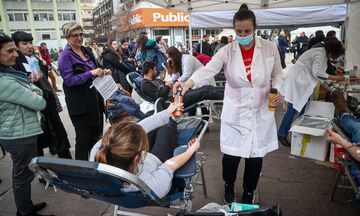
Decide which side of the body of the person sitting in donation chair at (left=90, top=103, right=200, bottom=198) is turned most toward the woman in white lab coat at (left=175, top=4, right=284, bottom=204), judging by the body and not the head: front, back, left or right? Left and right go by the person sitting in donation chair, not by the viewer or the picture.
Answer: front

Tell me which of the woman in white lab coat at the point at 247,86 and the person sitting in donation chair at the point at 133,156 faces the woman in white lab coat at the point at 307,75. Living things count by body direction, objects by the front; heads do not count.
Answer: the person sitting in donation chair

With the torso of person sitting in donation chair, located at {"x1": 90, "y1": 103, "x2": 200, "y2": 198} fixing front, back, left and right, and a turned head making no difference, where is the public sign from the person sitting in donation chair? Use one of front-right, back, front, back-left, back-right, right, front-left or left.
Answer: front-left

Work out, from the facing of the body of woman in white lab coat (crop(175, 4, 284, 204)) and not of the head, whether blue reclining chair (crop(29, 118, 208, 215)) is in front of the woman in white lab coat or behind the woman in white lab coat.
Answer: in front

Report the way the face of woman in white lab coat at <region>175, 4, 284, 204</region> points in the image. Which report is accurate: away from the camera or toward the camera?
toward the camera

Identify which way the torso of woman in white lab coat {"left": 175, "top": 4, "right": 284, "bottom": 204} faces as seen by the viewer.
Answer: toward the camera

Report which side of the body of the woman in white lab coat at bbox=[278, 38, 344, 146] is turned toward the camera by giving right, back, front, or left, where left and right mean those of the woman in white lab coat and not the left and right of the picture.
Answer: right

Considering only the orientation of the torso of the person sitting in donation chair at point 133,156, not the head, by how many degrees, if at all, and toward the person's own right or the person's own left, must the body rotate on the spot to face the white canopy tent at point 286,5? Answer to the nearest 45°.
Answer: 0° — they already face it

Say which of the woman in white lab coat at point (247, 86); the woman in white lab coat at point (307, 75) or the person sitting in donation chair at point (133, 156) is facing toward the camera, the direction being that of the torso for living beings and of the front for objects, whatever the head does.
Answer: the woman in white lab coat at point (247, 86)

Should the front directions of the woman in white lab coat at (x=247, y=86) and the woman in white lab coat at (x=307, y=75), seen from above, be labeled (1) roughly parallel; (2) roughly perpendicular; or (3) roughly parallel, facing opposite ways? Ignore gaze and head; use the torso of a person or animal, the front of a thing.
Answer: roughly perpendicular

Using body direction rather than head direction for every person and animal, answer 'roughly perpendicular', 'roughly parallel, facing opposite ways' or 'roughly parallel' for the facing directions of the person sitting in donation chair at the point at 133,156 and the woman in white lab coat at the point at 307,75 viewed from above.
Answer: roughly perpendicular

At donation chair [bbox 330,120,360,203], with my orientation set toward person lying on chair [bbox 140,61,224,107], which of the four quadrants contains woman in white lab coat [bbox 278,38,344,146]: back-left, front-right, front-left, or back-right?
front-right

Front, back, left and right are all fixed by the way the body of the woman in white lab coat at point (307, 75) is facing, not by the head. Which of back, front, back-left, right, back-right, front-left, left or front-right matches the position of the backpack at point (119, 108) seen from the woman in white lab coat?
back-right
